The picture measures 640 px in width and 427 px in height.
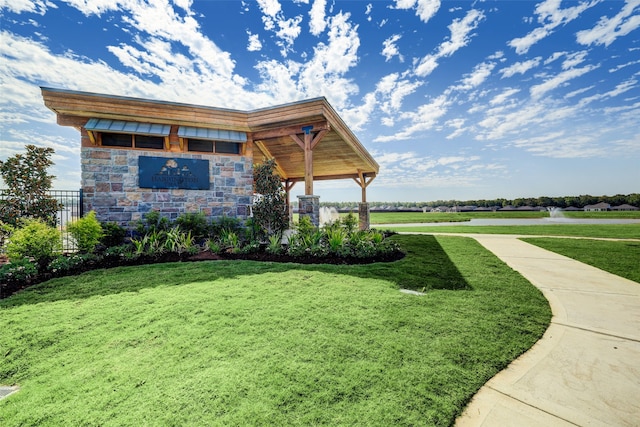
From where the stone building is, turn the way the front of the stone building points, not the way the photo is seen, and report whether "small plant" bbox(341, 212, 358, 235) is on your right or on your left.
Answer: on your left

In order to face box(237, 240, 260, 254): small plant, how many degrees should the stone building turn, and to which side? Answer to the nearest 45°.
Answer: approximately 45° to its left

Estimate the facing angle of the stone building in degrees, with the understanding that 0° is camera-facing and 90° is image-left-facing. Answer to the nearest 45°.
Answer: approximately 0°

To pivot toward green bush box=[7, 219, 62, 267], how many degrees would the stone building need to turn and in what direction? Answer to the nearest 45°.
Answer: approximately 45° to its right
